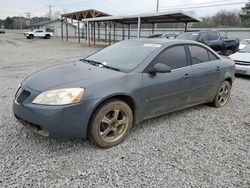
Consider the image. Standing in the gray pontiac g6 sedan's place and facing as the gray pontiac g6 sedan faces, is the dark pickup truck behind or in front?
behind

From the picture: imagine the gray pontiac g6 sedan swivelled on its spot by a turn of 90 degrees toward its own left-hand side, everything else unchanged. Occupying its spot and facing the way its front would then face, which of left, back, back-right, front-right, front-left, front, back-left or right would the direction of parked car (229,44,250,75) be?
left

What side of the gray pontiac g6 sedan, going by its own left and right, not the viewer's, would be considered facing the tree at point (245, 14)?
back

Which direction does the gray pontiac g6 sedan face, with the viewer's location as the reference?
facing the viewer and to the left of the viewer
